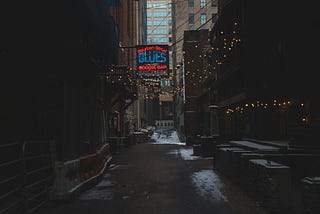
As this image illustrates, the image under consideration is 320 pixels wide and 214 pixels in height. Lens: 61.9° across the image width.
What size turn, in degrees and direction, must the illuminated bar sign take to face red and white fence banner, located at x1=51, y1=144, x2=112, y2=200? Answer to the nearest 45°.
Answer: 0° — it already faces it

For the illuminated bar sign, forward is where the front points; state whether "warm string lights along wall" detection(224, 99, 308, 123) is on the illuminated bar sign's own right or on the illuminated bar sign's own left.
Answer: on the illuminated bar sign's own left

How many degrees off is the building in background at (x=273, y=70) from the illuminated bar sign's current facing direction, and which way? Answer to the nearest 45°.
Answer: approximately 45° to its left

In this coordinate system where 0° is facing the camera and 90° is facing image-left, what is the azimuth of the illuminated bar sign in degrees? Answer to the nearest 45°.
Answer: approximately 0°
